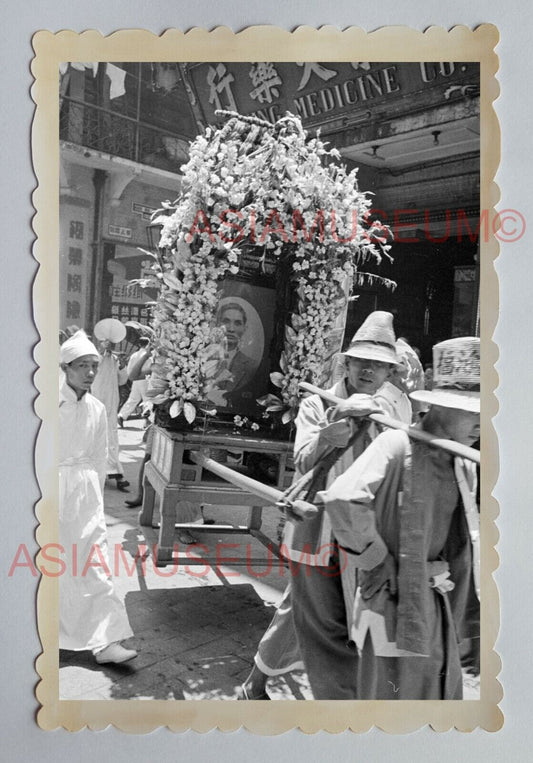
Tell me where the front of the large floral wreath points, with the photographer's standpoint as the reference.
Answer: facing the viewer
